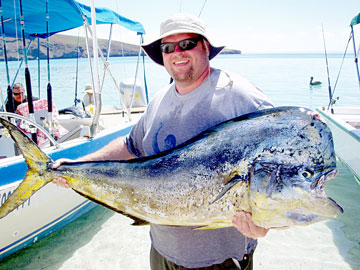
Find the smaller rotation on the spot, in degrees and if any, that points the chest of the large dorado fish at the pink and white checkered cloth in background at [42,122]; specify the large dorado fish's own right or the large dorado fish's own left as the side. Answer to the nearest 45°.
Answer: approximately 135° to the large dorado fish's own left

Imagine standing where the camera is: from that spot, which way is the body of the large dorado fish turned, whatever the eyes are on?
to the viewer's right
